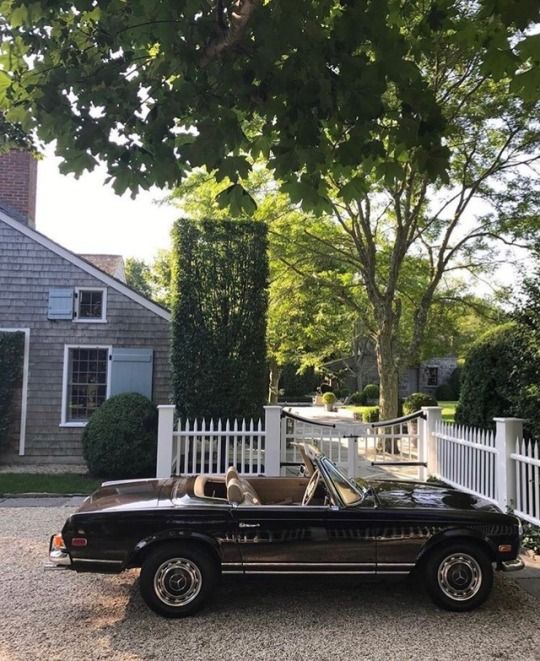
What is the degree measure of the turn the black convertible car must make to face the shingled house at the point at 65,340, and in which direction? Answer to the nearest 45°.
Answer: approximately 135° to its left

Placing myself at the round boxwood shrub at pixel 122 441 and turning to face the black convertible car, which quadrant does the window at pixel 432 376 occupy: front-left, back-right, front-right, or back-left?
back-left

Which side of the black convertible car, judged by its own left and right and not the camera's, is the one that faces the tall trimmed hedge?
left

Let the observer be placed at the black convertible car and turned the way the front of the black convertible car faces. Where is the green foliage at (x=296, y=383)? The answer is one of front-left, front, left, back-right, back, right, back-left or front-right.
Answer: left

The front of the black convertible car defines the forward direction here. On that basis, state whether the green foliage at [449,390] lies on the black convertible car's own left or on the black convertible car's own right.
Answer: on the black convertible car's own left

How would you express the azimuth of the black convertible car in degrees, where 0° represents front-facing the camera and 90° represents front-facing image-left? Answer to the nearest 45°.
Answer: approximately 270°

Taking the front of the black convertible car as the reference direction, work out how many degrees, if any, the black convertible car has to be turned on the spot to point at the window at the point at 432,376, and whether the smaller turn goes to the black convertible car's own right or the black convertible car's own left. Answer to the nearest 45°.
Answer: approximately 90° to the black convertible car's own left

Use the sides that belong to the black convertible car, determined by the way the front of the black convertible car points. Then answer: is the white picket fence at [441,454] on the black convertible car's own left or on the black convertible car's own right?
on the black convertible car's own left

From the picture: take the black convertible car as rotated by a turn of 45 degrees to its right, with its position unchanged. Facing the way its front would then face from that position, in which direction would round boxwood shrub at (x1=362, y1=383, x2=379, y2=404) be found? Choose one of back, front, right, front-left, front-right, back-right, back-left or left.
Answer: back-left
